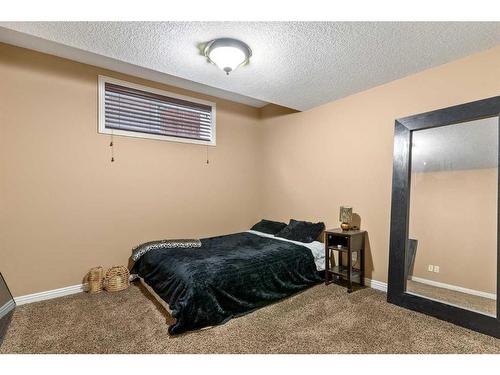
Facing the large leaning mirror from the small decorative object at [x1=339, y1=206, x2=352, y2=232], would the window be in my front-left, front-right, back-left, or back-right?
back-right

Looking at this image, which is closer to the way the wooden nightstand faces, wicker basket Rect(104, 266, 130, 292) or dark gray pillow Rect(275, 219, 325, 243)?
the wicker basket

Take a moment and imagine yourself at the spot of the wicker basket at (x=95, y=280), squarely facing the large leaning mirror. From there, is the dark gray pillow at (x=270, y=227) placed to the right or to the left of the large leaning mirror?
left

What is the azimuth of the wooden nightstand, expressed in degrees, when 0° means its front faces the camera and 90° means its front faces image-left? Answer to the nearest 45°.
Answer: approximately 45°

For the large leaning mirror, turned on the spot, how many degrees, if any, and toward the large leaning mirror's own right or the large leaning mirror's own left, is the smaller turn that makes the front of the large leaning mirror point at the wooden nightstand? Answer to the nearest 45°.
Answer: approximately 45° to the large leaning mirror's own right

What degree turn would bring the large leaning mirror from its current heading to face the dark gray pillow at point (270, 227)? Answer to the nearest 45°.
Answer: approximately 45° to its right

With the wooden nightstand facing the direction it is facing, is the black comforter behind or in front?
in front

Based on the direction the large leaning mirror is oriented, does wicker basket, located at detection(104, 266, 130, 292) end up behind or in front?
in front

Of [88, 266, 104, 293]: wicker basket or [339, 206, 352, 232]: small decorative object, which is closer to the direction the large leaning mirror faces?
the wicker basket

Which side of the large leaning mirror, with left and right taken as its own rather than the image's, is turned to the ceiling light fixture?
front

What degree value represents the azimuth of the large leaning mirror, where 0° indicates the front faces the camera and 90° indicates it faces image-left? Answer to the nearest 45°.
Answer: approximately 45°

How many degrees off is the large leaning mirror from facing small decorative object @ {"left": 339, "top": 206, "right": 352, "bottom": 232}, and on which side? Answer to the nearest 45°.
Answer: approximately 45° to its right

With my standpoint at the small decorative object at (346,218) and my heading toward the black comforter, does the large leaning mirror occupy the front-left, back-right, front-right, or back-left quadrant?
back-left
